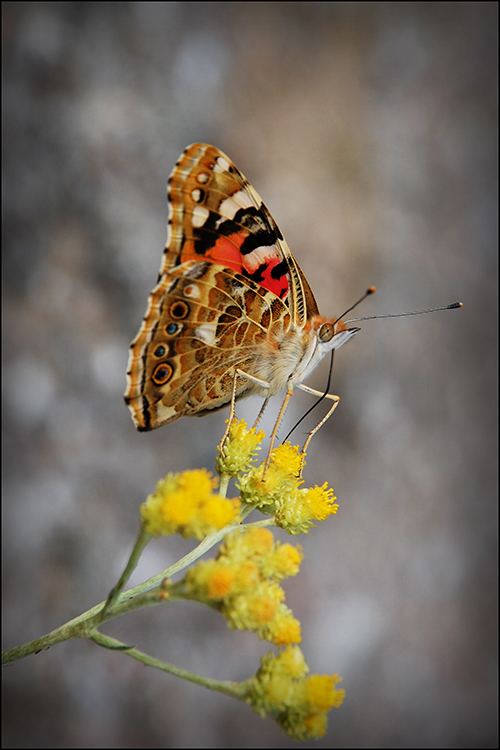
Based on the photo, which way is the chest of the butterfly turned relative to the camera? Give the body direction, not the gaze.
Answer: to the viewer's right
